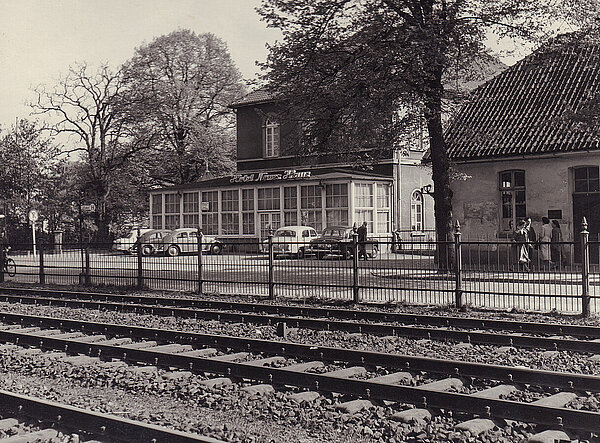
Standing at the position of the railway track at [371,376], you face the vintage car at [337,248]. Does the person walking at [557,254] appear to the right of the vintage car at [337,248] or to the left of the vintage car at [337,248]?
right

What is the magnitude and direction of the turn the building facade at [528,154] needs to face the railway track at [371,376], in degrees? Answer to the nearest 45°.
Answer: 0° — it already faces it

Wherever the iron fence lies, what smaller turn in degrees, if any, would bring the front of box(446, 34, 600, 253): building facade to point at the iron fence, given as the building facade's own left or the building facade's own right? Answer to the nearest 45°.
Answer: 0° — it already faces it

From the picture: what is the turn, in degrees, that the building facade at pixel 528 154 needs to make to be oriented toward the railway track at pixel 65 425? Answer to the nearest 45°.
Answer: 0° — it already faces it

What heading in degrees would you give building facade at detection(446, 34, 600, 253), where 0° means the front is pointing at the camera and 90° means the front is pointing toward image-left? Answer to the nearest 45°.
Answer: approximately 0°

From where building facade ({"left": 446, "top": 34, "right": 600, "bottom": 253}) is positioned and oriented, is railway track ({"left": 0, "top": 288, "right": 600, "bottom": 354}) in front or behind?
in front

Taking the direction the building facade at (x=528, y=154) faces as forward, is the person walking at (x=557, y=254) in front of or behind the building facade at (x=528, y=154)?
in front
